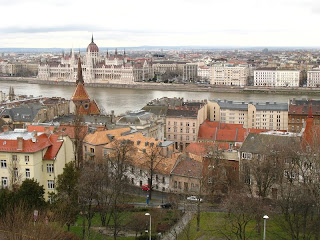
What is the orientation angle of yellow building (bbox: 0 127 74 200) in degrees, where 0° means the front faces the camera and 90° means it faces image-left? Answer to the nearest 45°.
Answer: approximately 0°

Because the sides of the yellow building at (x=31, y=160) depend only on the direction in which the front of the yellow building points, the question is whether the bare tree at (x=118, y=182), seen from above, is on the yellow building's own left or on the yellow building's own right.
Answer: on the yellow building's own left

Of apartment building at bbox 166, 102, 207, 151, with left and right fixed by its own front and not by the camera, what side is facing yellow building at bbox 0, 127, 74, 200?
front

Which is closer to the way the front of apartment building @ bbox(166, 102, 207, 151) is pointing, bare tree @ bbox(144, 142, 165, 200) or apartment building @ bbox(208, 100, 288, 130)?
the bare tree

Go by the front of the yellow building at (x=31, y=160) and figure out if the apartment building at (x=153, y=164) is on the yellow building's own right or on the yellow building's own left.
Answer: on the yellow building's own left

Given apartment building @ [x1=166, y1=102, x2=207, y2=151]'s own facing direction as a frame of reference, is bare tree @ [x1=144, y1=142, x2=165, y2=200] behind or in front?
in front

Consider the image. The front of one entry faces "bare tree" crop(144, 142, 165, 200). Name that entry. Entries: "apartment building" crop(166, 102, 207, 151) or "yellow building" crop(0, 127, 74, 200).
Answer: the apartment building

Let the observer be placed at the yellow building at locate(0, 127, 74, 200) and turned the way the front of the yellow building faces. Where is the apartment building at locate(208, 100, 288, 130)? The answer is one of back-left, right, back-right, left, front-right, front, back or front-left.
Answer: back-left

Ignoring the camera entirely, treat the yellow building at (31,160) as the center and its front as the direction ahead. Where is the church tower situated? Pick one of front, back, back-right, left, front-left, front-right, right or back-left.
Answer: back

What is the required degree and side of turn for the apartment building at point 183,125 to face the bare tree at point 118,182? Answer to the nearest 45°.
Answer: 0° — it already faces it

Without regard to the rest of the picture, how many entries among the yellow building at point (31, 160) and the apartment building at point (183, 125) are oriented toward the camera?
2

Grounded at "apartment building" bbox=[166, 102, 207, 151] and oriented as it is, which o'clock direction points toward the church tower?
The church tower is roughly at 4 o'clock from the apartment building.

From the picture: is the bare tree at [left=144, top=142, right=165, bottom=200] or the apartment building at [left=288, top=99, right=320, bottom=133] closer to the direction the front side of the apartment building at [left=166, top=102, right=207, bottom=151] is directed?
the bare tree
